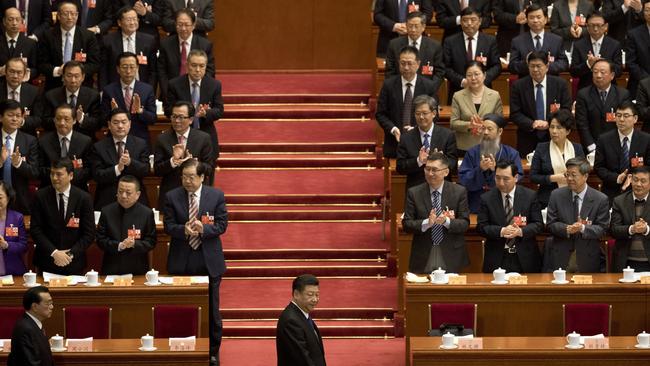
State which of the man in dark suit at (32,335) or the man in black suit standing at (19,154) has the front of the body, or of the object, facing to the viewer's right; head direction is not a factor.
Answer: the man in dark suit

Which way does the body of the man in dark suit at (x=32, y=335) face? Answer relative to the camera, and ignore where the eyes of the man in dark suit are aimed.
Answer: to the viewer's right

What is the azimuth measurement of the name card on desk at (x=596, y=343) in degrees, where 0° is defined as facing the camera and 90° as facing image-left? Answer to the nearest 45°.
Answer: approximately 0°

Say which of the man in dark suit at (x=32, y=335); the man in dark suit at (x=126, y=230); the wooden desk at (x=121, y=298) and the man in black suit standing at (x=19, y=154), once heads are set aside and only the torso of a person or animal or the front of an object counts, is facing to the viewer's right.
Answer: the man in dark suit at (x=32, y=335)

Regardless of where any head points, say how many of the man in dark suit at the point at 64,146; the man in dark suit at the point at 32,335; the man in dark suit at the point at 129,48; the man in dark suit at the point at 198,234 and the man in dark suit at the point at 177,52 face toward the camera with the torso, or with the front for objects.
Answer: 4

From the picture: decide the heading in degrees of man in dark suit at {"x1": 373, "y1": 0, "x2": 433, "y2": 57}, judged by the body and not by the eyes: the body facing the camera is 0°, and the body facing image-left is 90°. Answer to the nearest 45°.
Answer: approximately 0°

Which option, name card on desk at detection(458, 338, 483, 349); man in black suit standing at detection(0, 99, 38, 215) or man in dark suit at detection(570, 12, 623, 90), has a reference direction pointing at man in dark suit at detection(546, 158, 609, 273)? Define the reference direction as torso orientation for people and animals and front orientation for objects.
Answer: man in dark suit at detection(570, 12, 623, 90)

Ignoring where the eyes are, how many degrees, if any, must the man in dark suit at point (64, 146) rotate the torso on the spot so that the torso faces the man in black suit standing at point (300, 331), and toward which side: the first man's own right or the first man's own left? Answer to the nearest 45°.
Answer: approximately 45° to the first man's own left
